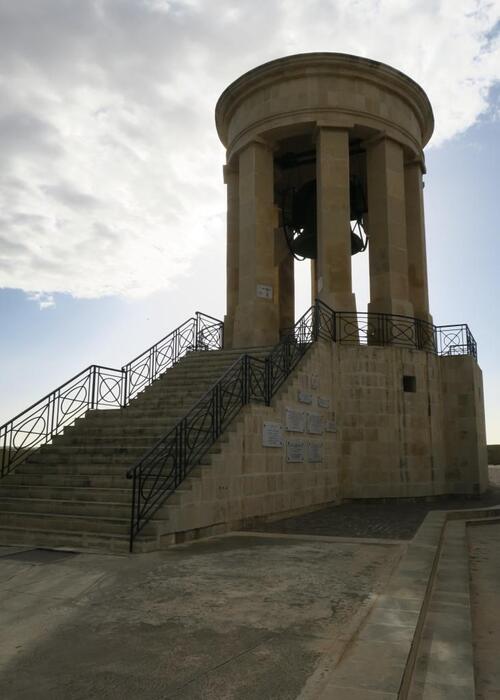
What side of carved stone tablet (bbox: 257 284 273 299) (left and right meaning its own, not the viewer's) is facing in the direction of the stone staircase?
front

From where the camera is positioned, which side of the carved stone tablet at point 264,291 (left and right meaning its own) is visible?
front

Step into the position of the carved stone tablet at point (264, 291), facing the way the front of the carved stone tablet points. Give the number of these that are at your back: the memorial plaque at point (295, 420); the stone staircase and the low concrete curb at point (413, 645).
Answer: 0

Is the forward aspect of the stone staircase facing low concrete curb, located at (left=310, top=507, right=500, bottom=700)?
no

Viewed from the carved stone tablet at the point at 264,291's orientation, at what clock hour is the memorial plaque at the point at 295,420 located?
The memorial plaque is roughly at 12 o'clock from the carved stone tablet.

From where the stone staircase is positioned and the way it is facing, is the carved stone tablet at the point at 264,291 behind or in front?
behind

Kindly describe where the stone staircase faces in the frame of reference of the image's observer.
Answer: facing the viewer and to the left of the viewer

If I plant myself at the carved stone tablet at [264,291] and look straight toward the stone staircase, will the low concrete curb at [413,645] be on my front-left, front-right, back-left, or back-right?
front-left

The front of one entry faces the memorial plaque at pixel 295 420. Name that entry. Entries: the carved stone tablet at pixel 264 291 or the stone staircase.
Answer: the carved stone tablet

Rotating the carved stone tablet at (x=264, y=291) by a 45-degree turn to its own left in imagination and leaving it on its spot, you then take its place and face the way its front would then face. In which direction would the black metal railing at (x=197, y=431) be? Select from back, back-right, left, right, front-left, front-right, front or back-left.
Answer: front-right

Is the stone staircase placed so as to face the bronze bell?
no

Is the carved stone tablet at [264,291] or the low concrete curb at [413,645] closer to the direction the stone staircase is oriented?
the low concrete curb

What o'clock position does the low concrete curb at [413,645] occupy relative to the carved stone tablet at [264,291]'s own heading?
The low concrete curb is roughly at 12 o'clock from the carved stone tablet.

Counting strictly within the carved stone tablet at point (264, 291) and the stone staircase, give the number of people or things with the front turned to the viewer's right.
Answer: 0
